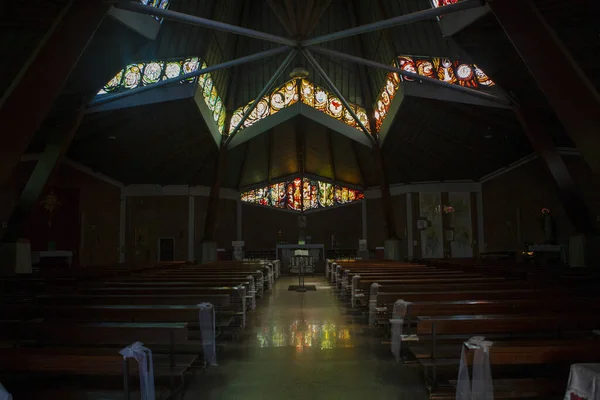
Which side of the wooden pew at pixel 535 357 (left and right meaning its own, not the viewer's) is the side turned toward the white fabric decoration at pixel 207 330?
left

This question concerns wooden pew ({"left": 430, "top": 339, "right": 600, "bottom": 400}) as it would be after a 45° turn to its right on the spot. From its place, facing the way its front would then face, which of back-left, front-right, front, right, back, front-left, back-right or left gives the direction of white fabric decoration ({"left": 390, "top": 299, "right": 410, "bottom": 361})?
left

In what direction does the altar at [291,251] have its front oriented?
toward the camera

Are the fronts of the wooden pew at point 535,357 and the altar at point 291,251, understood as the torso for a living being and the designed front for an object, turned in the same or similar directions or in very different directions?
very different directions

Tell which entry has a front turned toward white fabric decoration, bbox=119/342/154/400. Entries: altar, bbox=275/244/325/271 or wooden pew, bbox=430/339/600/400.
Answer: the altar

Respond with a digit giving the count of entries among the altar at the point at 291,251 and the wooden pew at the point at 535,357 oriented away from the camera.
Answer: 1

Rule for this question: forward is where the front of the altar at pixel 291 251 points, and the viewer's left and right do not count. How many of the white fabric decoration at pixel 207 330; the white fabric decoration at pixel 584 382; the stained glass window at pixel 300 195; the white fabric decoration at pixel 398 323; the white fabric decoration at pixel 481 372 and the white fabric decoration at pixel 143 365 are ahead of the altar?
5

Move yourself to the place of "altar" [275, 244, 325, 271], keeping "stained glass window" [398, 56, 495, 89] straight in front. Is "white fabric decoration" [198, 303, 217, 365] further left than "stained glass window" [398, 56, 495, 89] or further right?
right

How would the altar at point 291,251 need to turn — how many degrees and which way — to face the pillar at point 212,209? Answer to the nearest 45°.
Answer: approximately 45° to its right

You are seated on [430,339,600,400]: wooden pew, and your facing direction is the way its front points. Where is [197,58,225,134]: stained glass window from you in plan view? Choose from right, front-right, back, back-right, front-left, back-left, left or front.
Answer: front-left

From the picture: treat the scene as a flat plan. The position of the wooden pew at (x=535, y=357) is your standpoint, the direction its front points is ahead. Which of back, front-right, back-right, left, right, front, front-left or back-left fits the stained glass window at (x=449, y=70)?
front

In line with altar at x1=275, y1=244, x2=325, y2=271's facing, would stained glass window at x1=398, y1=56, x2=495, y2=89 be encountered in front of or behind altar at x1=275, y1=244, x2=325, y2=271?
in front

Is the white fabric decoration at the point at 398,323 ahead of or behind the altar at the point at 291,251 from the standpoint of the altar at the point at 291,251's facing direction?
ahead

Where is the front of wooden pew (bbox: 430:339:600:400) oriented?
away from the camera

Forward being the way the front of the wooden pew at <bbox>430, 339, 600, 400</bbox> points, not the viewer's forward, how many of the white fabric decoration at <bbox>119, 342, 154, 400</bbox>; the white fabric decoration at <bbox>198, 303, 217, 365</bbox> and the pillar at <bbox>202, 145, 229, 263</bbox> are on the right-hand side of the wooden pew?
0

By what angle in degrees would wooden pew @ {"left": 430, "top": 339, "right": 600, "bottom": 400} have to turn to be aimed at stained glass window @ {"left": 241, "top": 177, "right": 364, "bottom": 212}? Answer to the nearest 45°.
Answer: approximately 45° to its left

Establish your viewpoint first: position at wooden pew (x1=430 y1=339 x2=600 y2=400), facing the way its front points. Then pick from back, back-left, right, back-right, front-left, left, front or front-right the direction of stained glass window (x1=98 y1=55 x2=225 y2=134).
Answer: front-left

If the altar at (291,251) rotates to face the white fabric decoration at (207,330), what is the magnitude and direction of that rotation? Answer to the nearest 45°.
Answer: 0° — it already faces it

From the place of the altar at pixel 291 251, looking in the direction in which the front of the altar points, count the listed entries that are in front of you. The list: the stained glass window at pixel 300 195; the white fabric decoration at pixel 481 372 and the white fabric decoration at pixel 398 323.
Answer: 2

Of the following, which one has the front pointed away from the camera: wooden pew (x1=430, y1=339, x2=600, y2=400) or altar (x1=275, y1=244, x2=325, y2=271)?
the wooden pew
